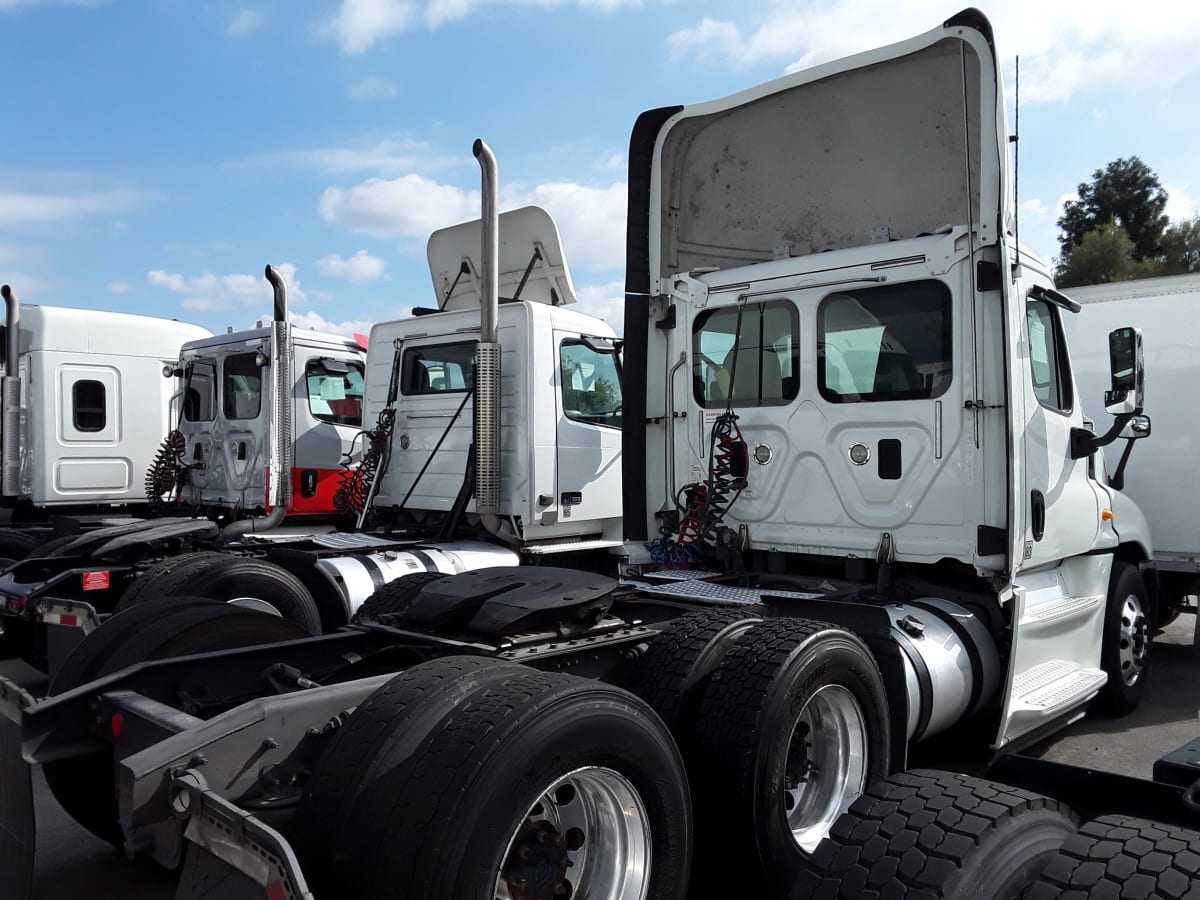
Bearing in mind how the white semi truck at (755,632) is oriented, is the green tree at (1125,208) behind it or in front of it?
in front

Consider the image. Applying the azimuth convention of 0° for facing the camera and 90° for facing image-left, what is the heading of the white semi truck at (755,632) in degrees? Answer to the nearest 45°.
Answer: approximately 225°

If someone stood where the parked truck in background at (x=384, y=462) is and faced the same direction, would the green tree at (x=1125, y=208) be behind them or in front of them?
in front

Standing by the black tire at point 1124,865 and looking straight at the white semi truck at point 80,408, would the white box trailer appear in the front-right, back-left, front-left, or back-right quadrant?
front-right

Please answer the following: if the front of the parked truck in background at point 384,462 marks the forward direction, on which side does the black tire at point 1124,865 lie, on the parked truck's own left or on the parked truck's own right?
on the parked truck's own right

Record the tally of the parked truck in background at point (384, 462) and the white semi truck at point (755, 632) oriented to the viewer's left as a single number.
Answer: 0

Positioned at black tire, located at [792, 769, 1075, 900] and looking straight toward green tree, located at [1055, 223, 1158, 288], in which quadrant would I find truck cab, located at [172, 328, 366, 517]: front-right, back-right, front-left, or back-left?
front-left

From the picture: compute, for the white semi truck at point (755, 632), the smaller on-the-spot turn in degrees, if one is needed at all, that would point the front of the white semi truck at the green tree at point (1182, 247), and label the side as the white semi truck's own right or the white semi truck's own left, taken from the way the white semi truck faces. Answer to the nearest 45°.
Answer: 0° — it already faces it

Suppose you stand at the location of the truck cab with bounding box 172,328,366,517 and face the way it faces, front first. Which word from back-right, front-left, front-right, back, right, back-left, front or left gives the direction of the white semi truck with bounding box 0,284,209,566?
left

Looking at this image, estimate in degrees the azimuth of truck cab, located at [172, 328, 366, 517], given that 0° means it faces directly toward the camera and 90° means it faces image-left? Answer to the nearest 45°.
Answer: approximately 225°

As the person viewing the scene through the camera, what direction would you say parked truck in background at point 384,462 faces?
facing away from the viewer and to the right of the viewer

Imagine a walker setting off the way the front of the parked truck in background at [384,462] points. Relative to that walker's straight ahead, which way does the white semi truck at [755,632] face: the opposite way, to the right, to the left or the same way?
the same way

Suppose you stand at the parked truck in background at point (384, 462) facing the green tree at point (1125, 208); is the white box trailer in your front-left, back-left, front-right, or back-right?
front-right

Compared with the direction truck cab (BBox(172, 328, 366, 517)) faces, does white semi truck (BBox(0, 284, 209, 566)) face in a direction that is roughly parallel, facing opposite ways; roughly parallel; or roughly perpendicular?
roughly parallel
